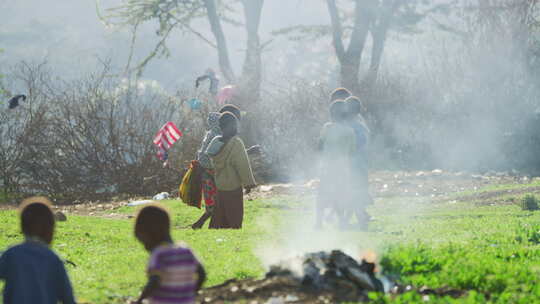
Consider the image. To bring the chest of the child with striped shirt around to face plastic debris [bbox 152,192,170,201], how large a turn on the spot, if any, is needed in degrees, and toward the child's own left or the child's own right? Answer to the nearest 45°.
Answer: approximately 45° to the child's own right

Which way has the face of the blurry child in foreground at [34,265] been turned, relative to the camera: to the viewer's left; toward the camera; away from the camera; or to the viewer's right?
away from the camera

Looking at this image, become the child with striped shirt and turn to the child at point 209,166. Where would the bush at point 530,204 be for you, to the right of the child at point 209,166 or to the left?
right

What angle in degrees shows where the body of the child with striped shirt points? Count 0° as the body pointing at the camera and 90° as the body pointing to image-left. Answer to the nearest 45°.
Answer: approximately 135°

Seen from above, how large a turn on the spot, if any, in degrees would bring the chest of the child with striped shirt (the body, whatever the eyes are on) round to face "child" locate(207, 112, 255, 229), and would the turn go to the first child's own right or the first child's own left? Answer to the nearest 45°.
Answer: approximately 45° to the first child's own right
